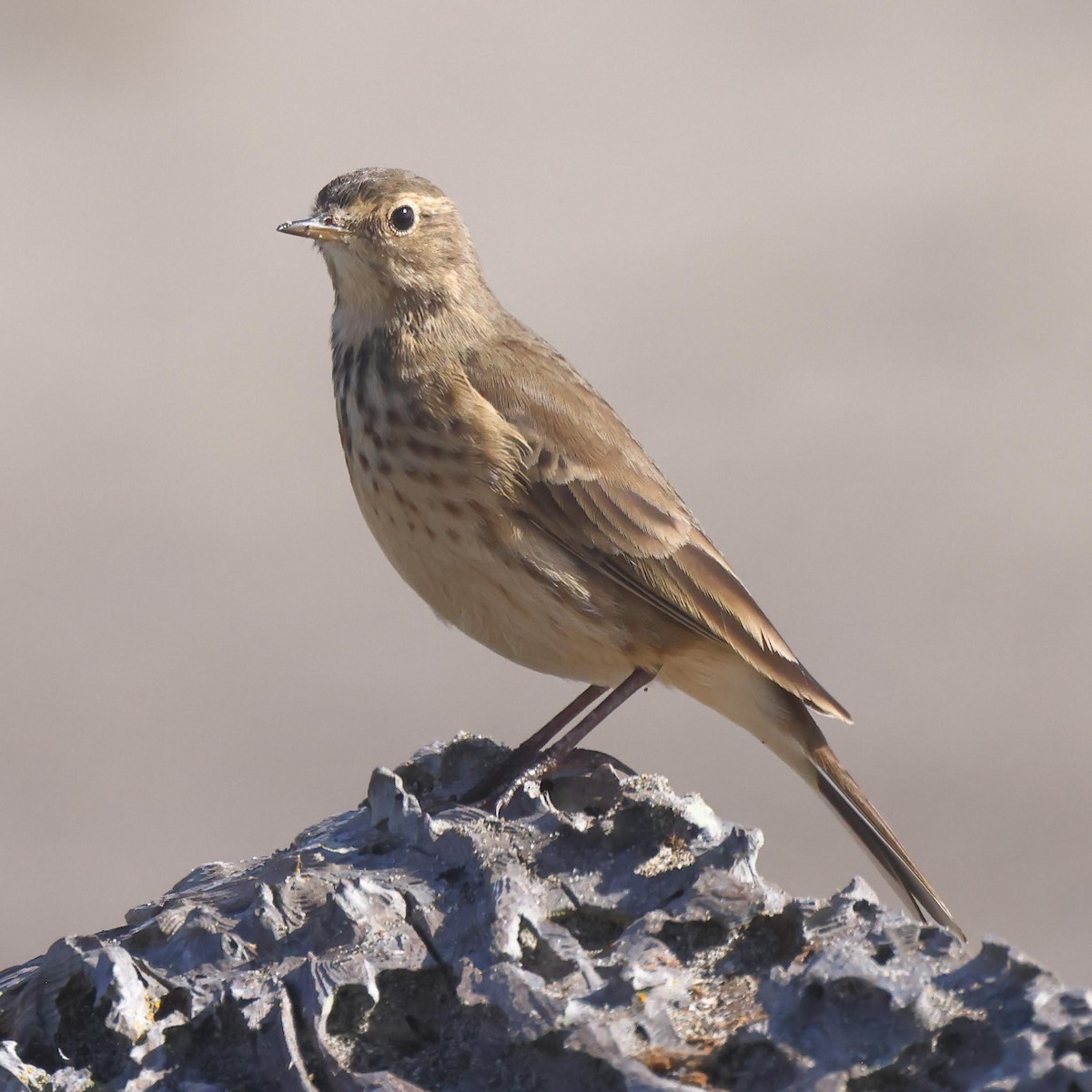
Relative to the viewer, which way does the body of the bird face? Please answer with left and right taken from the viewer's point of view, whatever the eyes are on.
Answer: facing to the left of the viewer
